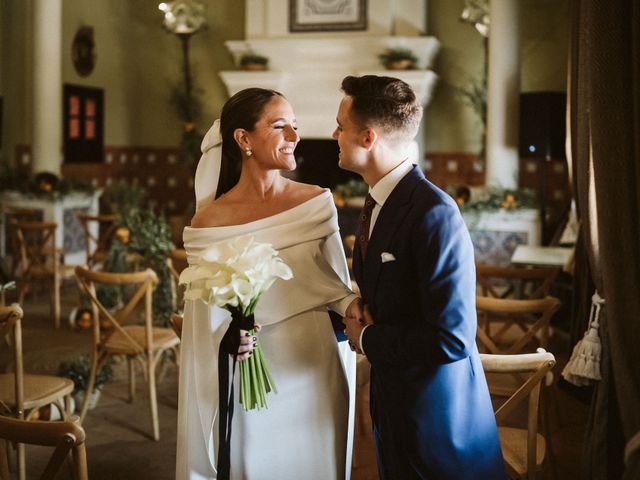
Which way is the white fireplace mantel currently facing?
toward the camera

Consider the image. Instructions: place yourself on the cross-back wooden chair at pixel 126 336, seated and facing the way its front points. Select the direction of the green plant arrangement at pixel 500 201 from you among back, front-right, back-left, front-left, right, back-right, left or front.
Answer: front

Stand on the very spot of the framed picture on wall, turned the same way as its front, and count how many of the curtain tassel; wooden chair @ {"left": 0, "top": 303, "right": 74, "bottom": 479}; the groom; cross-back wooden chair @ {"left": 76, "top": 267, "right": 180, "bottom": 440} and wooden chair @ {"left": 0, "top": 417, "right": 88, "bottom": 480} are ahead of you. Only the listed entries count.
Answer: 5

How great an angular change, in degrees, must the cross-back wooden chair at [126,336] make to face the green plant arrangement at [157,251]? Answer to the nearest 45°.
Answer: approximately 45° to its left

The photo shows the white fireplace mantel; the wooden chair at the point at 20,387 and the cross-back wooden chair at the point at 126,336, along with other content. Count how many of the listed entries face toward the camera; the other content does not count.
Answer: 1

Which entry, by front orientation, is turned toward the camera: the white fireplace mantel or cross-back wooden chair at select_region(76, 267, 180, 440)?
the white fireplace mantel

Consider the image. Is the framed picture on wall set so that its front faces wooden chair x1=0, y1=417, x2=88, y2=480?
yes

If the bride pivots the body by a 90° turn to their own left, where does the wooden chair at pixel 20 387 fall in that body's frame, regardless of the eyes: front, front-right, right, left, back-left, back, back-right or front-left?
left

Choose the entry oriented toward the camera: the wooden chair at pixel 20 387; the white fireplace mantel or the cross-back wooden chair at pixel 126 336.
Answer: the white fireplace mantel

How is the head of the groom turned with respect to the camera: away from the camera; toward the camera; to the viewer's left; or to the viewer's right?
to the viewer's left

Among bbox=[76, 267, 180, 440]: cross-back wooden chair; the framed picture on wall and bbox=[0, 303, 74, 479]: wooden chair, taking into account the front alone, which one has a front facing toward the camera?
the framed picture on wall

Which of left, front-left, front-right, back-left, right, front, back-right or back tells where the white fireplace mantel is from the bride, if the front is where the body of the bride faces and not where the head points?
back-left

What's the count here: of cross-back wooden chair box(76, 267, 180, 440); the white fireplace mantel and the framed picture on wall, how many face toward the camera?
2

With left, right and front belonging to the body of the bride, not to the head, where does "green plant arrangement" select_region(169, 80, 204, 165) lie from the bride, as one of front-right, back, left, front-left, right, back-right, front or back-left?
back-left

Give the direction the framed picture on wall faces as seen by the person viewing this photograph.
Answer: facing the viewer

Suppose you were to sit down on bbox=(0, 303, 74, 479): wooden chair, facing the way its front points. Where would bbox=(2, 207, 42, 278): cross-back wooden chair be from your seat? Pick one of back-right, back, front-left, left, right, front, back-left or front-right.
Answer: front-left

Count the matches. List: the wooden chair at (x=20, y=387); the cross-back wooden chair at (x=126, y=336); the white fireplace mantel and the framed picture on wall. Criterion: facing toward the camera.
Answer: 2

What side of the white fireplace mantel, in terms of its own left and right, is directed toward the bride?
front

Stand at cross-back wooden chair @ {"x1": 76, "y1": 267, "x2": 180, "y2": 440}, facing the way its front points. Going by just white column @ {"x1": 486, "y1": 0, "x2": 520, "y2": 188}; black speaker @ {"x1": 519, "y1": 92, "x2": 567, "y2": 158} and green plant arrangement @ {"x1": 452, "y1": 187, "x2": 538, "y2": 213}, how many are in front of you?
3
